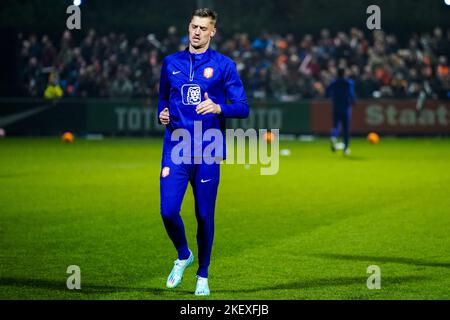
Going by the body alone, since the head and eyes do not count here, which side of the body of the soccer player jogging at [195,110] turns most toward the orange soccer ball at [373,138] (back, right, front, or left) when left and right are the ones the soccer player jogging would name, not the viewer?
back

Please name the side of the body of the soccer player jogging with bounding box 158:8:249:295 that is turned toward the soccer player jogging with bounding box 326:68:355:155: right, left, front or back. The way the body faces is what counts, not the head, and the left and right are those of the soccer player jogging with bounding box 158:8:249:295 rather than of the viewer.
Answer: back

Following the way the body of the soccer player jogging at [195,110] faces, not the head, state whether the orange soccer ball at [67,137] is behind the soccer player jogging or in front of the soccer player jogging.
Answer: behind

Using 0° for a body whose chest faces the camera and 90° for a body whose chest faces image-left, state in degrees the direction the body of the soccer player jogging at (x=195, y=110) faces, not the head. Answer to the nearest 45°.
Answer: approximately 0°
